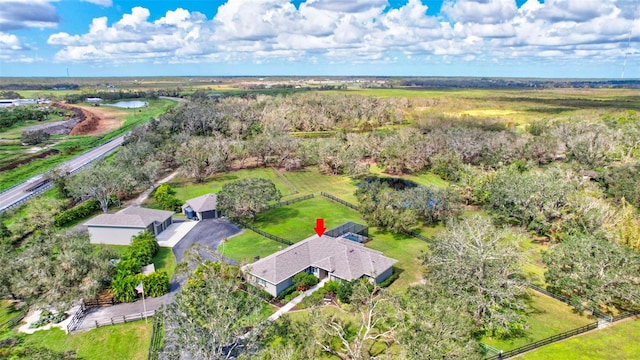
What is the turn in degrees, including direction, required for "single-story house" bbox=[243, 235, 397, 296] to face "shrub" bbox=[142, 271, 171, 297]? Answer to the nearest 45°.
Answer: approximately 45° to its right

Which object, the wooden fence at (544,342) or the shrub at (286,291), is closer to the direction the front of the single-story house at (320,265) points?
the shrub

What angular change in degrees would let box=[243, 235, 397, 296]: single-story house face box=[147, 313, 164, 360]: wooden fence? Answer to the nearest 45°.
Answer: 0° — it already faces it

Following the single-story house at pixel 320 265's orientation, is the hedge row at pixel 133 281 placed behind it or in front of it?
in front

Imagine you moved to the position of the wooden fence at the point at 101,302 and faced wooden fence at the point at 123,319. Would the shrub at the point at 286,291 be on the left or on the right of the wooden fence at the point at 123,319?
left

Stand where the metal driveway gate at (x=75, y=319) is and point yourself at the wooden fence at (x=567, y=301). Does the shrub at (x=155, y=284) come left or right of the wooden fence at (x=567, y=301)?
left

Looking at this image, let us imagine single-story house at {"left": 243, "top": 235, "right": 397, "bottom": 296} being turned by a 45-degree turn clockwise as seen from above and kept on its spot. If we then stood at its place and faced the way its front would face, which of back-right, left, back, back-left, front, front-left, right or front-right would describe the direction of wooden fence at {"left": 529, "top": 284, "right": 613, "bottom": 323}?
back

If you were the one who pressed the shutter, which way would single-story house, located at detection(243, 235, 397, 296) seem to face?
facing the viewer and to the left of the viewer

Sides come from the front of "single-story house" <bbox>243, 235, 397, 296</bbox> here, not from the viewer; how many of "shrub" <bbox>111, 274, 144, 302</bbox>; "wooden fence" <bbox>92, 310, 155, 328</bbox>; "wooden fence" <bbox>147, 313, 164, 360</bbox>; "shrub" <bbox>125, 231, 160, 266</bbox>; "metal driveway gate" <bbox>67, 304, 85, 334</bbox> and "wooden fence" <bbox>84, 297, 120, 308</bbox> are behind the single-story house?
0

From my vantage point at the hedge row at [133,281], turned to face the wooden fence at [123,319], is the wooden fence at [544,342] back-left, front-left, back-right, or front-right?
front-left

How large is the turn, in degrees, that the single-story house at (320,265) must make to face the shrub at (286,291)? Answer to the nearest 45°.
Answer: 0° — it already faces it

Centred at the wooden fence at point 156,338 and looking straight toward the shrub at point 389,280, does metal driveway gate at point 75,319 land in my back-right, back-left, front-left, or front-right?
back-left

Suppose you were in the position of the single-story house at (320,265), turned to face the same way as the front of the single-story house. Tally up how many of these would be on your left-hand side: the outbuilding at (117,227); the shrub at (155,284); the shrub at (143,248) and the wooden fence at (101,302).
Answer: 0

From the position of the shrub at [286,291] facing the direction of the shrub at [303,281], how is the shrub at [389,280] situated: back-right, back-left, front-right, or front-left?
front-right

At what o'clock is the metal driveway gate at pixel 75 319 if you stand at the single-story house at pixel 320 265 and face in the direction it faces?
The metal driveway gate is roughly at 1 o'clock from the single-story house.

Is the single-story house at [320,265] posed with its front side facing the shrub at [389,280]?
no

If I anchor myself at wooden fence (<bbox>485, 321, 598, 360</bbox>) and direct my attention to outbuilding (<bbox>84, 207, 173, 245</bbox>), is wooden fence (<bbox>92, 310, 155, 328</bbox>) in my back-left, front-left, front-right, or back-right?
front-left

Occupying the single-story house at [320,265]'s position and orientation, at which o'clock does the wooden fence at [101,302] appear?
The wooden fence is roughly at 1 o'clock from the single-story house.

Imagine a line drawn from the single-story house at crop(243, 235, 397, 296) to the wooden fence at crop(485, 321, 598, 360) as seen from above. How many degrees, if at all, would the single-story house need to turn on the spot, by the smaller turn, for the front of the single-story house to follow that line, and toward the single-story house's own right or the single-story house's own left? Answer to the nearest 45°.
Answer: approximately 90° to the single-story house's own left
